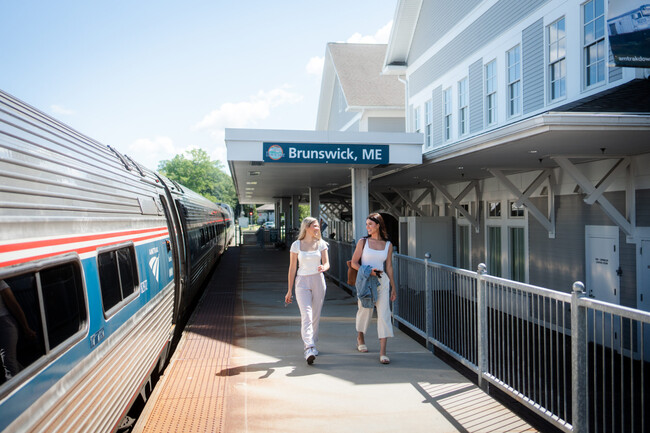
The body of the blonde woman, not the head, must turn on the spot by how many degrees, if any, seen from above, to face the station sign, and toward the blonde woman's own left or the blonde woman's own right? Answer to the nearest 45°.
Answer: approximately 180°

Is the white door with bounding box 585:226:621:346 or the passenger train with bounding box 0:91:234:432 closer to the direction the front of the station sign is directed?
the passenger train

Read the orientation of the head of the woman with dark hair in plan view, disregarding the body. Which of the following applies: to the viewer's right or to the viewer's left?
to the viewer's left

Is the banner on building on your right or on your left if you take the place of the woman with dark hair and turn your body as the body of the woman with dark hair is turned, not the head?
on your left

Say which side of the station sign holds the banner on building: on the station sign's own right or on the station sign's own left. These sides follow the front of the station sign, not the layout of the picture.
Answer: on the station sign's own left

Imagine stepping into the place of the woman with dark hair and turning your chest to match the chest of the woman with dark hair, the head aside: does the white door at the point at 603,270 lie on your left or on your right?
on your left

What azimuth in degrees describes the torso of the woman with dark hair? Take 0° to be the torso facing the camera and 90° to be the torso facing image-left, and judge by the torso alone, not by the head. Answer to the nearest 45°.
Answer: approximately 0°
